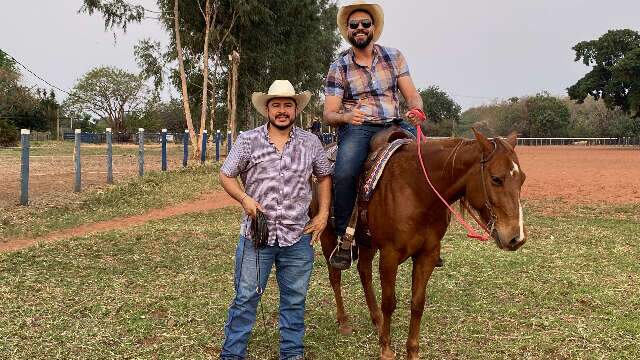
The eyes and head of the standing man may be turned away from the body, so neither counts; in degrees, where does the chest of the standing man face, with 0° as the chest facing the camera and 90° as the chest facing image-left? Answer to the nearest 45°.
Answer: approximately 0°

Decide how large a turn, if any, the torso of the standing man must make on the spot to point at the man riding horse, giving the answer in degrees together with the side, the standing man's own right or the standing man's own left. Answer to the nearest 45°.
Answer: approximately 135° to the standing man's own left

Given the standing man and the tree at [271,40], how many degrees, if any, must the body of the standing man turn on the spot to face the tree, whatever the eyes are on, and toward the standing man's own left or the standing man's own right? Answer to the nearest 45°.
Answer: approximately 180°

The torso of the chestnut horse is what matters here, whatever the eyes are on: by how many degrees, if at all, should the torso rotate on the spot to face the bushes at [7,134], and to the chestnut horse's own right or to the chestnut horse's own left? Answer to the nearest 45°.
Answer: approximately 180°

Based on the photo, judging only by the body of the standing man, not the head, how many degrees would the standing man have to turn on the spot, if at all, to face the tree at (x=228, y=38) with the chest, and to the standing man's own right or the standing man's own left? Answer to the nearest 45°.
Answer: approximately 180°

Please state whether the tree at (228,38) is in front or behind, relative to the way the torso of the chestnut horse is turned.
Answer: behind

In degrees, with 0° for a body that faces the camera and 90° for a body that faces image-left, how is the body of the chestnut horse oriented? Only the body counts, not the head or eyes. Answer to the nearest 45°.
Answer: approximately 315°

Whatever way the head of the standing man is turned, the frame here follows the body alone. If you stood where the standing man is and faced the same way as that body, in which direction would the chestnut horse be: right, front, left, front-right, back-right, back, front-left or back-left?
left

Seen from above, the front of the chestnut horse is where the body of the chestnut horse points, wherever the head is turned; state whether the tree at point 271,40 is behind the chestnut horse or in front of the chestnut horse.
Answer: behind
